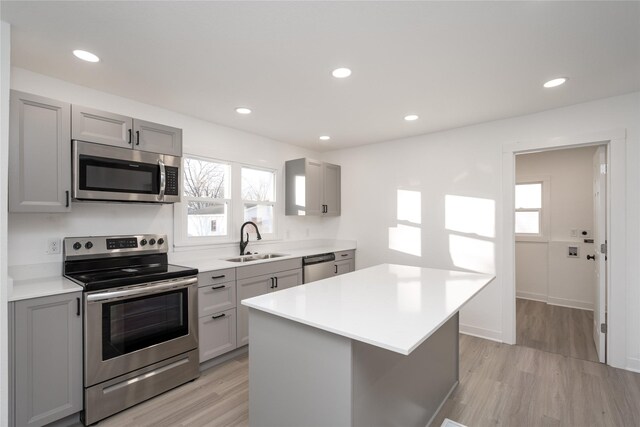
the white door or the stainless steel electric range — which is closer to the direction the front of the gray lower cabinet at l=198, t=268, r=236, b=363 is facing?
the white door

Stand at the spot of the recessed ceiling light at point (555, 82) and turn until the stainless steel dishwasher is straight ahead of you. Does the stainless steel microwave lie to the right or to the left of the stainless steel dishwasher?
left

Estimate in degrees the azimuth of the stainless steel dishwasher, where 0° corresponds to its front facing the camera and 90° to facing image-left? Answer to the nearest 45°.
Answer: approximately 315°

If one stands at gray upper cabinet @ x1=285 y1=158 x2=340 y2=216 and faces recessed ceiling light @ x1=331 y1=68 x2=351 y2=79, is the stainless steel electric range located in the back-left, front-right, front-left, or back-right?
front-right

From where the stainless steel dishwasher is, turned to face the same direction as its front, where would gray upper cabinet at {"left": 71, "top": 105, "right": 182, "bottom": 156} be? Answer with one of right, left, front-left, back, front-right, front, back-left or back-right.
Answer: right

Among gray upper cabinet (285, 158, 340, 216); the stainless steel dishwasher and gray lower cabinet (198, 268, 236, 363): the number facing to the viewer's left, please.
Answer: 0

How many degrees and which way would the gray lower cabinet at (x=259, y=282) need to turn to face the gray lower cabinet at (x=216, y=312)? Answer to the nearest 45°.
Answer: approximately 90° to its right

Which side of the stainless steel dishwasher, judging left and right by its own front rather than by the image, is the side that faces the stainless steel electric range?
right

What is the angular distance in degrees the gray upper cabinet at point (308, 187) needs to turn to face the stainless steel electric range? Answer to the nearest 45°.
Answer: approximately 90° to its right

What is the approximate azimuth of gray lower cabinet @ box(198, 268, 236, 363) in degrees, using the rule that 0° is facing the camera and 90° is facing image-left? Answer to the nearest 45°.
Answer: approximately 315°

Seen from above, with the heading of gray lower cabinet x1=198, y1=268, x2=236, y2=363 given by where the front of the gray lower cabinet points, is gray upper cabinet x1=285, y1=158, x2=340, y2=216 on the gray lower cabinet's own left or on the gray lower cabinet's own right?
on the gray lower cabinet's own left

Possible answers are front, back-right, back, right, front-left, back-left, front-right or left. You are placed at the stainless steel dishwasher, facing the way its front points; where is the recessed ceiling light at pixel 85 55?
right

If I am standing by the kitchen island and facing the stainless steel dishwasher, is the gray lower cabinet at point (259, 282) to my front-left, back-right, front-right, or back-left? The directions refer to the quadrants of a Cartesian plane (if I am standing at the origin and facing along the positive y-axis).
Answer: front-left
